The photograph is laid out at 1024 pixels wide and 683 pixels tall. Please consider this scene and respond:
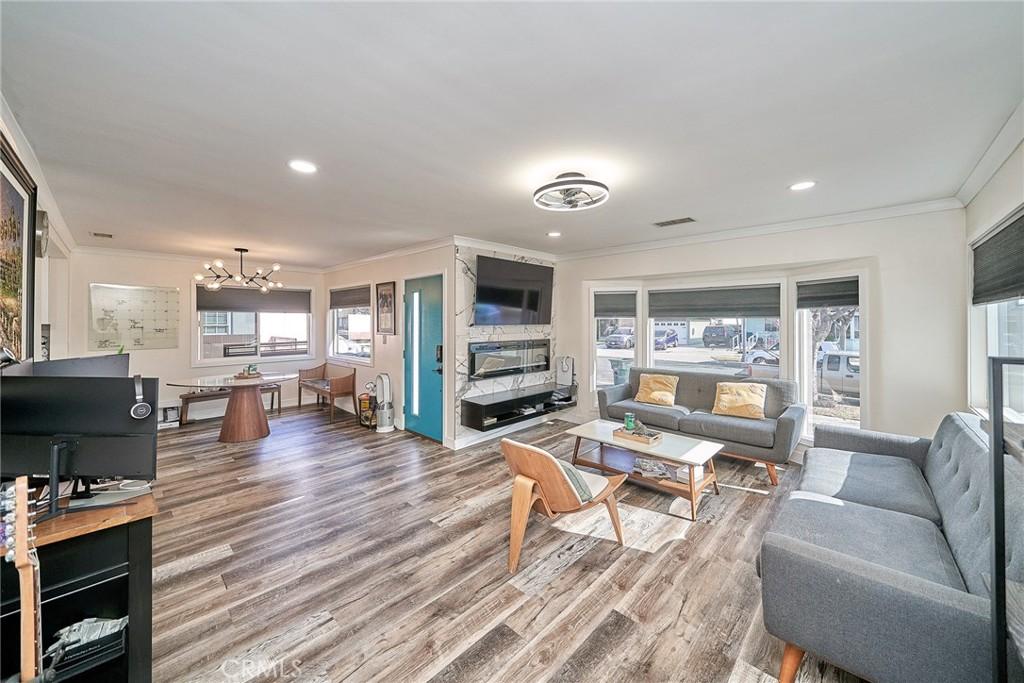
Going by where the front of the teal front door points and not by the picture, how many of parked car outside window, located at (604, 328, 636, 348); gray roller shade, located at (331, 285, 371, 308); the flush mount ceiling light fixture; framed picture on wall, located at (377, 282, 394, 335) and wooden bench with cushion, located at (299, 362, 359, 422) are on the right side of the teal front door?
3

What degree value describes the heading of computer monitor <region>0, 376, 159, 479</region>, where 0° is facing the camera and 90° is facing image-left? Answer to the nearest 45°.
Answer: approximately 180°

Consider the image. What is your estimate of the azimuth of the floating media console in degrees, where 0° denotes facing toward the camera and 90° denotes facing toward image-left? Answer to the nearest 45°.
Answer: approximately 315°

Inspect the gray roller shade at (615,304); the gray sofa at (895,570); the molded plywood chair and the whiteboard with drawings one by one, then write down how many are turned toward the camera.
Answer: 2

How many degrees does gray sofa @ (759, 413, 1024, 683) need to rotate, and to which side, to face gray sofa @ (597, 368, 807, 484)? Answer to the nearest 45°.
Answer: approximately 45° to its right

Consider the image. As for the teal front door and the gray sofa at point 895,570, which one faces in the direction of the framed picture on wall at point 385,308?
the gray sofa

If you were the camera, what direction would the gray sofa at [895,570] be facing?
facing to the left of the viewer

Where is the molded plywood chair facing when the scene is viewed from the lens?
facing away from the viewer and to the right of the viewer

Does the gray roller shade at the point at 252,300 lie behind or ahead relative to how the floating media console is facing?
behind

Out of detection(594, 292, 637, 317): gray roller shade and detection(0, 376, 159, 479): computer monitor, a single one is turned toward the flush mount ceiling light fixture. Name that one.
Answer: the gray roller shade
